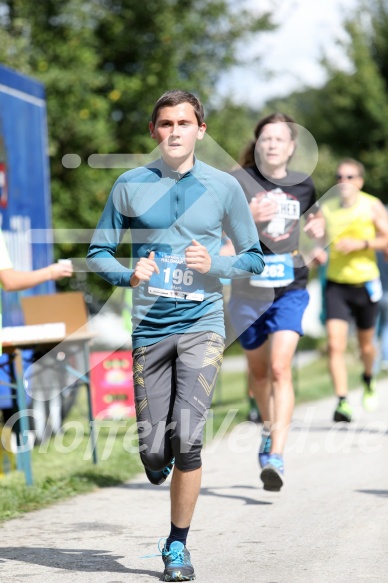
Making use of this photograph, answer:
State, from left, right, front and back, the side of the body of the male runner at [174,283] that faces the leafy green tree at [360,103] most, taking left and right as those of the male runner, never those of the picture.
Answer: back

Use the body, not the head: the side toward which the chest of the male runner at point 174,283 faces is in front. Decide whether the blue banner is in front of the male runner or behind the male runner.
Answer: behind

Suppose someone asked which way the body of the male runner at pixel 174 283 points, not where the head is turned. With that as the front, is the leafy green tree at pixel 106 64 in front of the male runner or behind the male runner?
behind

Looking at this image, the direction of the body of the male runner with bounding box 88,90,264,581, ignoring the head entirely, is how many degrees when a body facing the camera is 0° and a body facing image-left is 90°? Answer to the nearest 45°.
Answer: approximately 0°

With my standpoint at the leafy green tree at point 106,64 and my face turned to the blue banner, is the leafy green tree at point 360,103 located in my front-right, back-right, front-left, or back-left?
back-left
